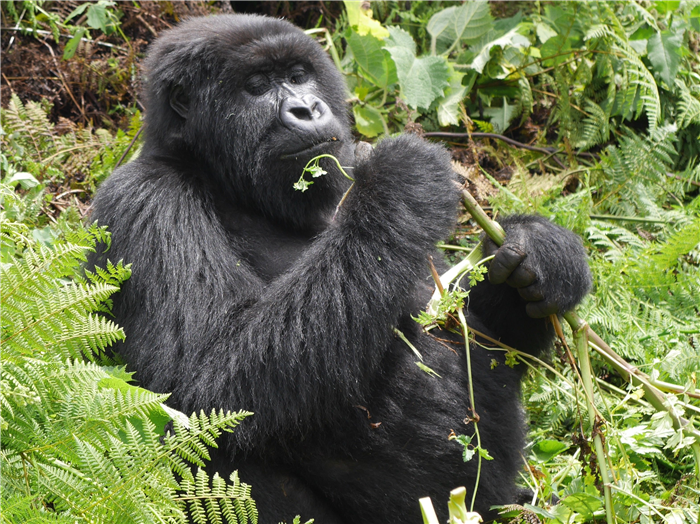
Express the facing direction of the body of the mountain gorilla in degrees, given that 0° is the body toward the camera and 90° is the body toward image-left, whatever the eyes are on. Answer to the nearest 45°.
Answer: approximately 315°
